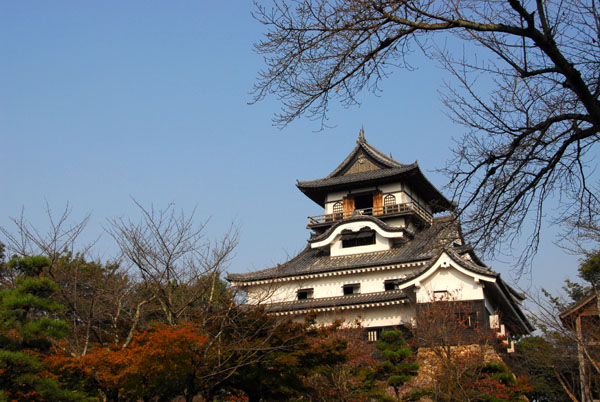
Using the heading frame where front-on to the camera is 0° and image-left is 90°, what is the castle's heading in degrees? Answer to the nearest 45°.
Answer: approximately 0°

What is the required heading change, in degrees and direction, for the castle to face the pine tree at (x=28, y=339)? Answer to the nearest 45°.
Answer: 0° — it already faces it
